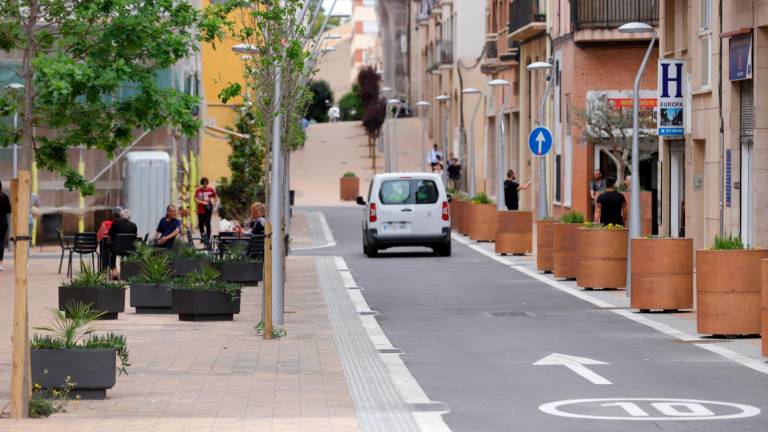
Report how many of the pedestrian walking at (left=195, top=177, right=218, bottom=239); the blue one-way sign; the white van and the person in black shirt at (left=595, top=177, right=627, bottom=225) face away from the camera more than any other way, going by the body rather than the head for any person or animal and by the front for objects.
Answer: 2

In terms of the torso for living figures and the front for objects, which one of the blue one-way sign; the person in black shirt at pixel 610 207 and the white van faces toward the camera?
the blue one-way sign

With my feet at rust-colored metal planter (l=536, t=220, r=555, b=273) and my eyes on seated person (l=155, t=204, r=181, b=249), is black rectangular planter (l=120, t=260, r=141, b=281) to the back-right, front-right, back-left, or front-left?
front-left

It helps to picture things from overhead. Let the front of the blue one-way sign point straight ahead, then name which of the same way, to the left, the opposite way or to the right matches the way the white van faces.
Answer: the opposite way

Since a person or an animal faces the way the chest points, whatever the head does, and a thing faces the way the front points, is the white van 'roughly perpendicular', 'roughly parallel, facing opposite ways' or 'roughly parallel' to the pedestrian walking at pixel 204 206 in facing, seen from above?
roughly parallel, facing opposite ways

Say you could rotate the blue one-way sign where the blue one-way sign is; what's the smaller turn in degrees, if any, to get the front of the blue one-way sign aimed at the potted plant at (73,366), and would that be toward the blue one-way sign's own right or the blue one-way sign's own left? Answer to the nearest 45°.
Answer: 0° — it already faces it

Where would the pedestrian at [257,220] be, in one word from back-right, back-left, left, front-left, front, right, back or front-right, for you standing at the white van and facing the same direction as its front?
back-left

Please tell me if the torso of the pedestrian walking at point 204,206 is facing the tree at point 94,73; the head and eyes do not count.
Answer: yes

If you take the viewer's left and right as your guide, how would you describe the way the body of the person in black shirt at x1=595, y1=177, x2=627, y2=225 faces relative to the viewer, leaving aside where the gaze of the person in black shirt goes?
facing away from the viewer

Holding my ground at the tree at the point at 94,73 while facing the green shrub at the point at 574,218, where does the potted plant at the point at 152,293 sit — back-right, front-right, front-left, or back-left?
front-left

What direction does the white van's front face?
away from the camera

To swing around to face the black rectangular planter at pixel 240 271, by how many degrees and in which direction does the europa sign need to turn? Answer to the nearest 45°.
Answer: approximately 45° to its right

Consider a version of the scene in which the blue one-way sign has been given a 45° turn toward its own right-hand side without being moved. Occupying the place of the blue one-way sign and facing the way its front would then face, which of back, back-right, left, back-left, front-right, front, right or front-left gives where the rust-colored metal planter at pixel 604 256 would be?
front-left

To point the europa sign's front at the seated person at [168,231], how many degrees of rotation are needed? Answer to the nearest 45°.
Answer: approximately 90° to its right

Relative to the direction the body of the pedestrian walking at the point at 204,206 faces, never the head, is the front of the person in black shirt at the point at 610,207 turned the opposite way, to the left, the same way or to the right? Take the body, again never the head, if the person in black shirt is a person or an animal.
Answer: the opposite way

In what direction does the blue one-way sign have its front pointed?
toward the camera

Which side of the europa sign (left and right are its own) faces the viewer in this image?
front

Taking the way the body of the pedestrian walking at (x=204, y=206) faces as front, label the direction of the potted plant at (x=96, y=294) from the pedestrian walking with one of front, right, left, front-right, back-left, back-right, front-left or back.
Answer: front
